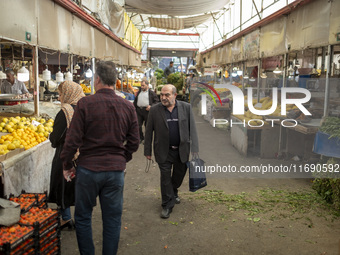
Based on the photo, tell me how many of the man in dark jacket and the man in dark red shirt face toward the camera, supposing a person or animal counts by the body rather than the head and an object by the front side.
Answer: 1

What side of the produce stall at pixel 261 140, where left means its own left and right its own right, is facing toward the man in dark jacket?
front

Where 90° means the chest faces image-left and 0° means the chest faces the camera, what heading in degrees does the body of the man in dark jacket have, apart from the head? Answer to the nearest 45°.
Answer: approximately 0°

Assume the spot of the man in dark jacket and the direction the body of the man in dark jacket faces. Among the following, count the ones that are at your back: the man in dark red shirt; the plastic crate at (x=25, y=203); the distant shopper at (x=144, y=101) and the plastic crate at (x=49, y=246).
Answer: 1

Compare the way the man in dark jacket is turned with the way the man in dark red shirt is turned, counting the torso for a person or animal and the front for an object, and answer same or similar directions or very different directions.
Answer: very different directions

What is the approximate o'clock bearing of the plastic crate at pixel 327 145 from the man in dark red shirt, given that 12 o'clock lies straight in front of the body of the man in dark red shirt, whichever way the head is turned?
The plastic crate is roughly at 2 o'clock from the man in dark red shirt.

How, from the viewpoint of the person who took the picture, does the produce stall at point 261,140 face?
facing the viewer and to the left of the viewer

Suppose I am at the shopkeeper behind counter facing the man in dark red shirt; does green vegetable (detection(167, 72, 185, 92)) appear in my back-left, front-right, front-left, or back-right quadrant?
back-left

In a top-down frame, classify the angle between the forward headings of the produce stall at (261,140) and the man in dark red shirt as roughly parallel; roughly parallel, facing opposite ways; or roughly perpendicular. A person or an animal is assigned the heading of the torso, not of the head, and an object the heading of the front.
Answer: roughly perpendicular

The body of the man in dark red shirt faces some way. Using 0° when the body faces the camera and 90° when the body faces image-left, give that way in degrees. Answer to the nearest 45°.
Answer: approximately 180°

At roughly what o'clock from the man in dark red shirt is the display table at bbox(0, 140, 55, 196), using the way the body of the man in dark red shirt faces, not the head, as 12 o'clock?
The display table is roughly at 11 o'clock from the man in dark red shirt.
